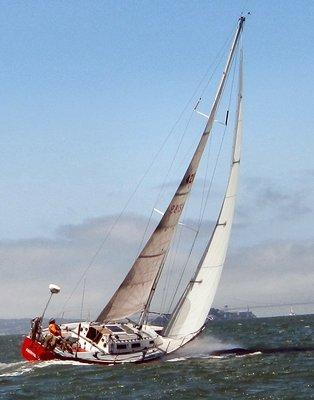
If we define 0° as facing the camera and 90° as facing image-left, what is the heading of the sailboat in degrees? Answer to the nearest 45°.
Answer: approximately 225°
